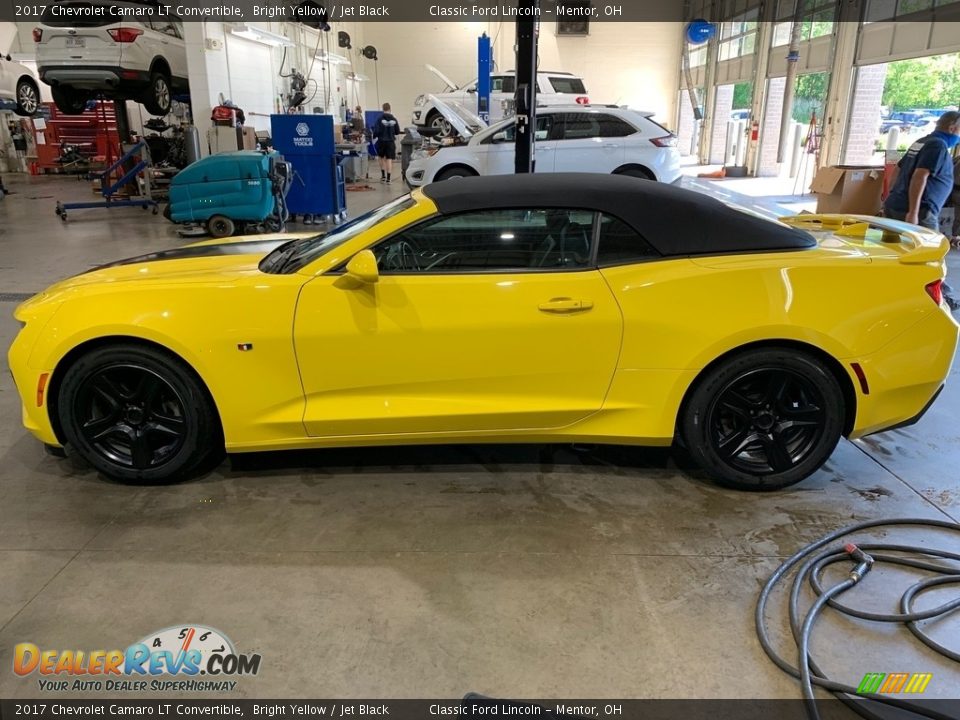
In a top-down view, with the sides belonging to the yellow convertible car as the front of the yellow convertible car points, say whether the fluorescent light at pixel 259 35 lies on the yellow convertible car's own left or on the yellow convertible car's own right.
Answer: on the yellow convertible car's own right

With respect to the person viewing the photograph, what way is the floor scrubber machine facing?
facing to the left of the viewer

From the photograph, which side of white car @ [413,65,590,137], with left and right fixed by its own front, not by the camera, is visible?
left

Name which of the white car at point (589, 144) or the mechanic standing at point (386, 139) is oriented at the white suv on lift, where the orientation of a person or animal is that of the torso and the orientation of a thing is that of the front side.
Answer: the white car

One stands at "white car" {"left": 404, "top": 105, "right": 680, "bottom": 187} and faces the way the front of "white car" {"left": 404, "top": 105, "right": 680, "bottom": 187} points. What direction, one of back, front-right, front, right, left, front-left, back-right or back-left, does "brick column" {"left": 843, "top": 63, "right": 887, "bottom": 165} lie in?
back-right

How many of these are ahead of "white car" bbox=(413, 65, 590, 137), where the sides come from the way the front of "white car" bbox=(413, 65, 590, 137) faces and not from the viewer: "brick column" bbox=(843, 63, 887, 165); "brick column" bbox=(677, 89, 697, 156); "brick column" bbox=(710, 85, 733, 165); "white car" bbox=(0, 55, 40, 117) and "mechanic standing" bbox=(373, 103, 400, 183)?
2

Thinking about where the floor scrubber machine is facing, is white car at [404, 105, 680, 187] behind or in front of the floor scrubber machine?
behind

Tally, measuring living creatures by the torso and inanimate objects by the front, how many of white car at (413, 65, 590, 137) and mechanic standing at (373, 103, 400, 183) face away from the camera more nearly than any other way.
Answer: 1

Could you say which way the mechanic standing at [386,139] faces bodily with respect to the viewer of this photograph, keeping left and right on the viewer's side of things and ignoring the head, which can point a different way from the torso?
facing away from the viewer

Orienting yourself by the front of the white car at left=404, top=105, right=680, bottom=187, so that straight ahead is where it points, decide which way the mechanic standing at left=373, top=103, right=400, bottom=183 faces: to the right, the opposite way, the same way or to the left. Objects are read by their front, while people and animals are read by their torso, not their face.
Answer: to the right

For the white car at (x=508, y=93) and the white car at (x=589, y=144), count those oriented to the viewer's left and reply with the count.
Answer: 2

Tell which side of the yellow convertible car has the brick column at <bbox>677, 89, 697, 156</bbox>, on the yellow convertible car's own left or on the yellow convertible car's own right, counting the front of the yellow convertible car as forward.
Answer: on the yellow convertible car's own right

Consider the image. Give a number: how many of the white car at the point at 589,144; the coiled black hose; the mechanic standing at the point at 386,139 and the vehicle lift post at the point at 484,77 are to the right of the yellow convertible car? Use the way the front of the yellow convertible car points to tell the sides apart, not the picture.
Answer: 3

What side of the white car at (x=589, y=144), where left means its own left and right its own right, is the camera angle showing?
left

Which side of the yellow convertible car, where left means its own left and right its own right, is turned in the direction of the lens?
left

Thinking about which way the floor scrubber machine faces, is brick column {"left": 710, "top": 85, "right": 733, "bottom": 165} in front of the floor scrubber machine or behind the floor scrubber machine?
behind
